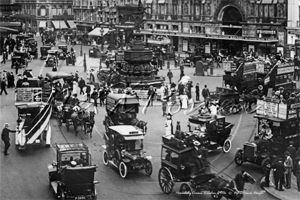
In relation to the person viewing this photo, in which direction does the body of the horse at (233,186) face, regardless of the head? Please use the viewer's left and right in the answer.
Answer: facing to the right of the viewer

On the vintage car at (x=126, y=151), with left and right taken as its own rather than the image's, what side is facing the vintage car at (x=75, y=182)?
right

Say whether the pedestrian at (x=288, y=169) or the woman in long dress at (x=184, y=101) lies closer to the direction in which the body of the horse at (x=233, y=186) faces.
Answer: the pedestrian

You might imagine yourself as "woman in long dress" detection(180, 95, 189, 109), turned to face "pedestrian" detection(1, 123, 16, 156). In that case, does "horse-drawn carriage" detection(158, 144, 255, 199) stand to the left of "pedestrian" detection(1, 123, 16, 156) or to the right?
left

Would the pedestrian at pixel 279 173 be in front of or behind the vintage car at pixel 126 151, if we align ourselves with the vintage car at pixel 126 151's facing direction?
in front

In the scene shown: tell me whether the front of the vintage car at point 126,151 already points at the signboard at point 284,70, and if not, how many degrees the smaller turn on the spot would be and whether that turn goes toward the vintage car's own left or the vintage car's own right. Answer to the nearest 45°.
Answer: approximately 90° to the vintage car's own left

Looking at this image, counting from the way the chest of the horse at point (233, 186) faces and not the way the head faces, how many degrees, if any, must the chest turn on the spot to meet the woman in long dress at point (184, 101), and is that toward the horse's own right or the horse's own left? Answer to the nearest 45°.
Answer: approximately 90° to the horse's own left

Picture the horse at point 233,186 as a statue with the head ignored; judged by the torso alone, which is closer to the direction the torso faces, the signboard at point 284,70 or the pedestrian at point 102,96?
the signboard

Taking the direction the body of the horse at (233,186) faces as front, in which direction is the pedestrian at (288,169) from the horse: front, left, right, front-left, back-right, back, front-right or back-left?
front-left

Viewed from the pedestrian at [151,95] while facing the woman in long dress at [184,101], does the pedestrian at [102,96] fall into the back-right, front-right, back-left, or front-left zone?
back-right

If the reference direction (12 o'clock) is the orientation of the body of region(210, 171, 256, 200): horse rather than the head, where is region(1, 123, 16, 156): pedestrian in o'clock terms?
The pedestrian is roughly at 7 o'clock from the horse.

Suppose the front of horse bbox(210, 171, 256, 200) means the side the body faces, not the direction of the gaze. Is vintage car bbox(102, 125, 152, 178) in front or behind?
behind

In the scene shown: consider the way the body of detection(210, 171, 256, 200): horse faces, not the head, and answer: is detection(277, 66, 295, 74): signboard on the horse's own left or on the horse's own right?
on the horse's own left
